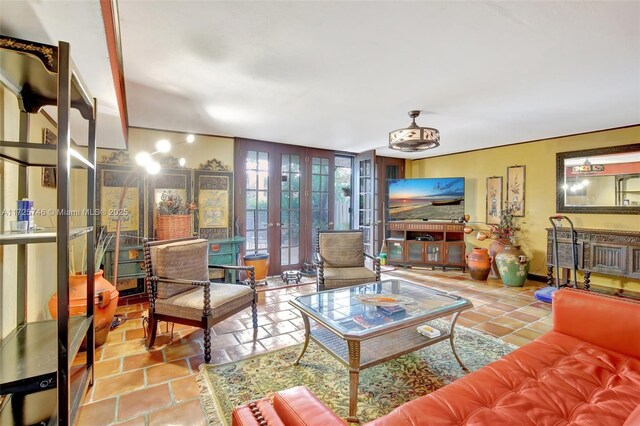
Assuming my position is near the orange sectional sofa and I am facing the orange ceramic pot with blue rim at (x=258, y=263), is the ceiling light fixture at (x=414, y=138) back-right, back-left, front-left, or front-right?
front-right

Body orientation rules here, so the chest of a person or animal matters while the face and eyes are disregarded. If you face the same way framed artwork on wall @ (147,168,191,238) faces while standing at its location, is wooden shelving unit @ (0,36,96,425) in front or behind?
in front

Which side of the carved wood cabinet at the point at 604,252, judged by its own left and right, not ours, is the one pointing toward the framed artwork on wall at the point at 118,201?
front

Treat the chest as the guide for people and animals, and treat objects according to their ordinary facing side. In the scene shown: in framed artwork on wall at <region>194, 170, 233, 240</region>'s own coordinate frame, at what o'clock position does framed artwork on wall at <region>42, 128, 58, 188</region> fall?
framed artwork on wall at <region>42, 128, 58, 188</region> is roughly at 1 o'clock from framed artwork on wall at <region>194, 170, 233, 240</region>.

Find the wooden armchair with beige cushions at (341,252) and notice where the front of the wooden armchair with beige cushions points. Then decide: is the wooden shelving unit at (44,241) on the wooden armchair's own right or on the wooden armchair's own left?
on the wooden armchair's own right

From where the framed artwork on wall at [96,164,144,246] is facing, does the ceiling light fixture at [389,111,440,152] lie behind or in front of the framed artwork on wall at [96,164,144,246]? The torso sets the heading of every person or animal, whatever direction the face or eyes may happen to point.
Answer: in front

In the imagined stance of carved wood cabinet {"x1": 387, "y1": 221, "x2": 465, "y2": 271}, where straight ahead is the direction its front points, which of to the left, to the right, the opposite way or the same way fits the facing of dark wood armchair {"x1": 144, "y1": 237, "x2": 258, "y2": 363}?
to the left

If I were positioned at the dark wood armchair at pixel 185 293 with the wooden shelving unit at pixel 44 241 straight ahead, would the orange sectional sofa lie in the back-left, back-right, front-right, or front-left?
front-left

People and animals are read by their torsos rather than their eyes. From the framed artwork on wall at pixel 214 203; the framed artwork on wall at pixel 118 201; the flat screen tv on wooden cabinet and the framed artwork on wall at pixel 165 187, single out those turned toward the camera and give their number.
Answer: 4

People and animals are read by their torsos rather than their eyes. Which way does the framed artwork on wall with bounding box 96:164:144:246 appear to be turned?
toward the camera

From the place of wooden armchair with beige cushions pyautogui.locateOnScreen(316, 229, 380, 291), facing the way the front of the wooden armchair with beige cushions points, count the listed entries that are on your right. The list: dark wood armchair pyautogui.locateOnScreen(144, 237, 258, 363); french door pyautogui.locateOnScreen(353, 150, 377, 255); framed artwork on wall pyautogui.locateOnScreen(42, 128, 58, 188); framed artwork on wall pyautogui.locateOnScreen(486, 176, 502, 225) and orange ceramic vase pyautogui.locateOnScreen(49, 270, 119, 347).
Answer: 3

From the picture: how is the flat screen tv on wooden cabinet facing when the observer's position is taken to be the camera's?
facing the viewer

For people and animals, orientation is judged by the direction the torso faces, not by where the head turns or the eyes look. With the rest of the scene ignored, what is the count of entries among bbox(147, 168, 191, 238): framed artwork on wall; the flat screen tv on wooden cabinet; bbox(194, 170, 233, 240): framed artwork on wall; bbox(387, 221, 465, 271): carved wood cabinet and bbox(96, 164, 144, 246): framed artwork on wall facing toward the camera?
5

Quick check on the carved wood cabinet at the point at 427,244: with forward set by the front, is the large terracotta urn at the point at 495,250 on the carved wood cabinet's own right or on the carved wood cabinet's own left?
on the carved wood cabinet's own left

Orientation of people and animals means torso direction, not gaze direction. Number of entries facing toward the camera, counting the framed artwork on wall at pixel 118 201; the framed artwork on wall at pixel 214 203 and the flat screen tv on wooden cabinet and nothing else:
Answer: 3

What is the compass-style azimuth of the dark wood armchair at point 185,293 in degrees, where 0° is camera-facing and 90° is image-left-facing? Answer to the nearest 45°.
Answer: approximately 315°

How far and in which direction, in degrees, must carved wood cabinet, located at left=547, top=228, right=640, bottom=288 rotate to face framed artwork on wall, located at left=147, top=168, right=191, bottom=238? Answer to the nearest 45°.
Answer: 0° — it already faces it

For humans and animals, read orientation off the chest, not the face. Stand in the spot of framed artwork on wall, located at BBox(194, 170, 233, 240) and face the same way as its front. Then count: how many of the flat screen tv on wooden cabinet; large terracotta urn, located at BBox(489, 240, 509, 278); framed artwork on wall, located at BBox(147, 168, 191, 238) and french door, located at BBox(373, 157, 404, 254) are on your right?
1

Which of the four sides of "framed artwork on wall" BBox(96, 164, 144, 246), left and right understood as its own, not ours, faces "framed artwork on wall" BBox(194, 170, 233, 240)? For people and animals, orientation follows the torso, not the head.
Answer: left

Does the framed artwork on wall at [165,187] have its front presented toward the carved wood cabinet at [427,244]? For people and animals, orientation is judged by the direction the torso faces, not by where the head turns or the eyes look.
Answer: no

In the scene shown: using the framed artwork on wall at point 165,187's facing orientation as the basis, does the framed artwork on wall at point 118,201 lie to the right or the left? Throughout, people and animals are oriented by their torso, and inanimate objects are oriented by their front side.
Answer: on its right

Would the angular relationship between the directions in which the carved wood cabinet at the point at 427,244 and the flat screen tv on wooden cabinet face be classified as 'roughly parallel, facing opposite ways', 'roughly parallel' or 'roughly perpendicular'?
roughly parallel

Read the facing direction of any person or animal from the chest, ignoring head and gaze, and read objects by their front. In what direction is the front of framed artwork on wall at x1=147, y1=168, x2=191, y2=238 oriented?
toward the camera
